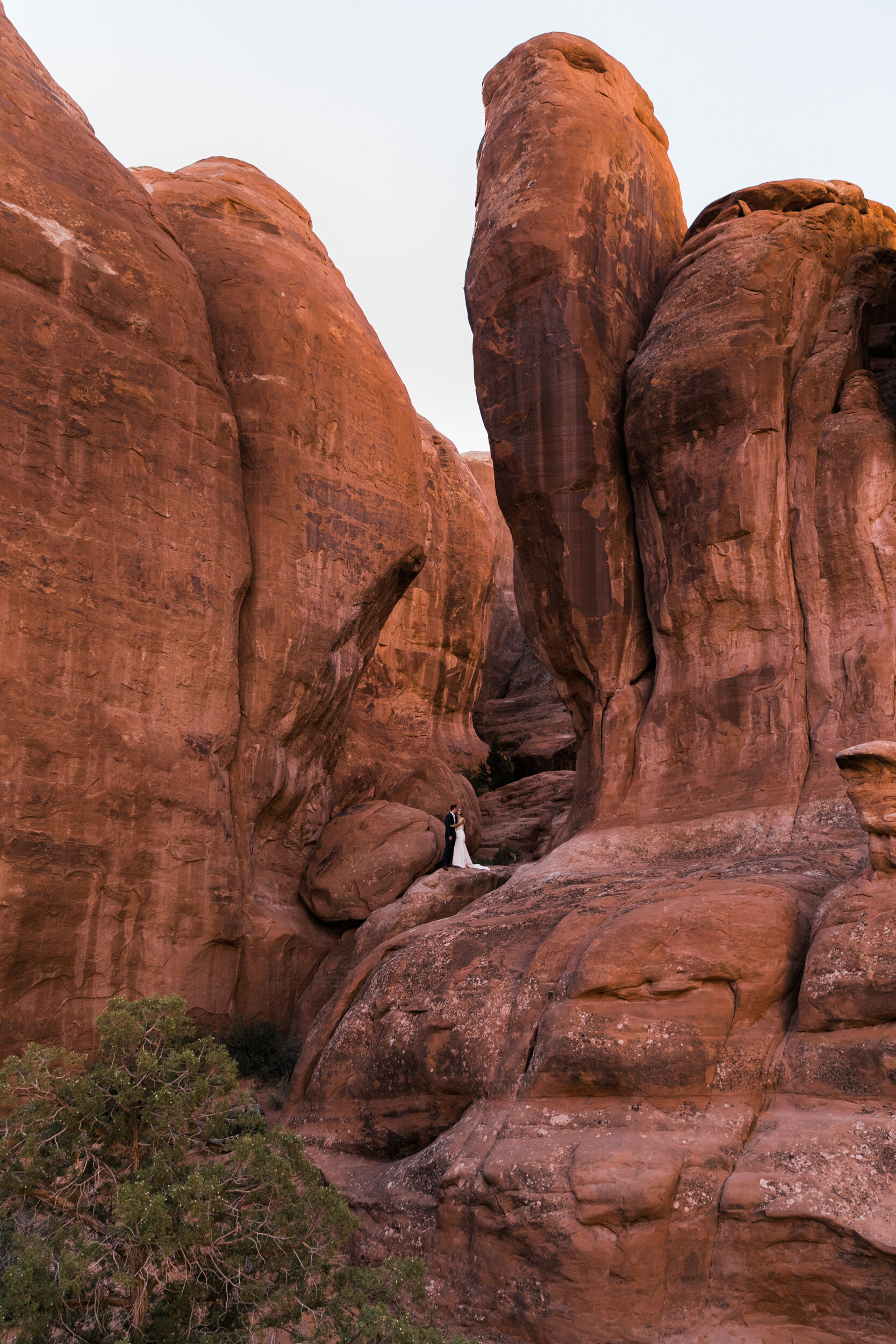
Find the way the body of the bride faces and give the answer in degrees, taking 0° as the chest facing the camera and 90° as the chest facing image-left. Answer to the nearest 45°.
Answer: approximately 90°

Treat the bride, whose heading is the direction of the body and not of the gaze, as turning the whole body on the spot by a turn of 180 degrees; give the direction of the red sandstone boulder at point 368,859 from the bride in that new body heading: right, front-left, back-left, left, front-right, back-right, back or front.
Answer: back

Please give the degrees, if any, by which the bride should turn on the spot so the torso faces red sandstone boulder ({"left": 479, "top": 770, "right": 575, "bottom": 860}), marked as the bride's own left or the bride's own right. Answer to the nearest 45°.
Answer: approximately 90° to the bride's own right

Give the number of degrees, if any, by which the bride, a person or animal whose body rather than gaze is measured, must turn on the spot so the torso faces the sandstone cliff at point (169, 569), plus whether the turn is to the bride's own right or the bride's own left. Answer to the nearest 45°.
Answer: approximately 45° to the bride's own left

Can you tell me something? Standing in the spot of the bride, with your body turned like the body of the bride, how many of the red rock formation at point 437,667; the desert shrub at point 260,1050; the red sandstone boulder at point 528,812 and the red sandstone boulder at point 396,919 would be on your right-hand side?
2

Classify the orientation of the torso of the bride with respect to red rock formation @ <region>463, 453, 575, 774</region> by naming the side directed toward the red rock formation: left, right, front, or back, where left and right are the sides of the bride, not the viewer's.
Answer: right

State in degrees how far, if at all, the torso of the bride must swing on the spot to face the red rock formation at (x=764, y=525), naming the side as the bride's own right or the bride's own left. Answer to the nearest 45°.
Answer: approximately 135° to the bride's own left

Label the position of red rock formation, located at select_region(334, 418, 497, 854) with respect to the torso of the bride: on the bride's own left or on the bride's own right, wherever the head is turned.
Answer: on the bride's own right

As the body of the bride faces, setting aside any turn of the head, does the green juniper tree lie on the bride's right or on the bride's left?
on the bride's left
